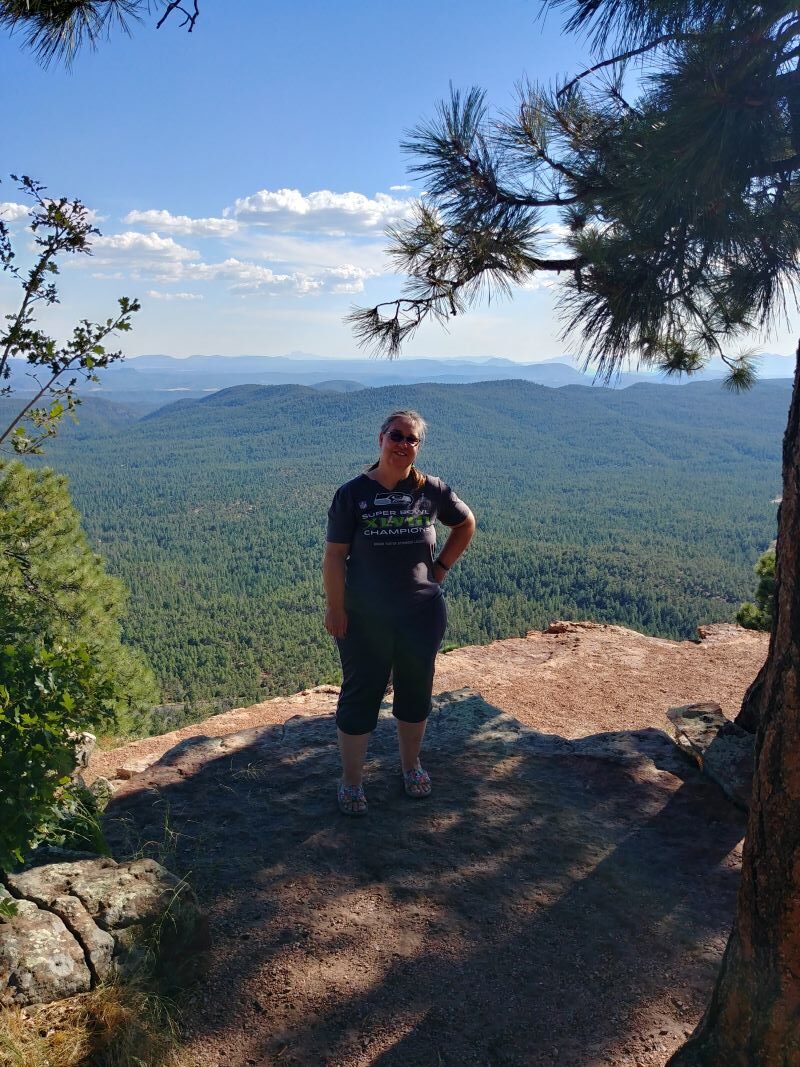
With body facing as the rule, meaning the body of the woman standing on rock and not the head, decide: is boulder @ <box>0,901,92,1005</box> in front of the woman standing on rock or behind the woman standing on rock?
in front

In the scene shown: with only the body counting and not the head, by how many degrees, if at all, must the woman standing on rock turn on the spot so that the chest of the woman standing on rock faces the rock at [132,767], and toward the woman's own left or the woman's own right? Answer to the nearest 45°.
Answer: approximately 135° to the woman's own right

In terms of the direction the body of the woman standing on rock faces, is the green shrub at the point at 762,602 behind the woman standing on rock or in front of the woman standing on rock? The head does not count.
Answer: behind

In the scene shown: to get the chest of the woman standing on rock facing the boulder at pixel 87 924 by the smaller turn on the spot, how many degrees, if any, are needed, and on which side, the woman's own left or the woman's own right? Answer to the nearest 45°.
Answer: approximately 45° to the woman's own right

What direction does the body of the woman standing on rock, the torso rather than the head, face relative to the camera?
toward the camera

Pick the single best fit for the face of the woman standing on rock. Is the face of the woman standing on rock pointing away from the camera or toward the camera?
toward the camera
